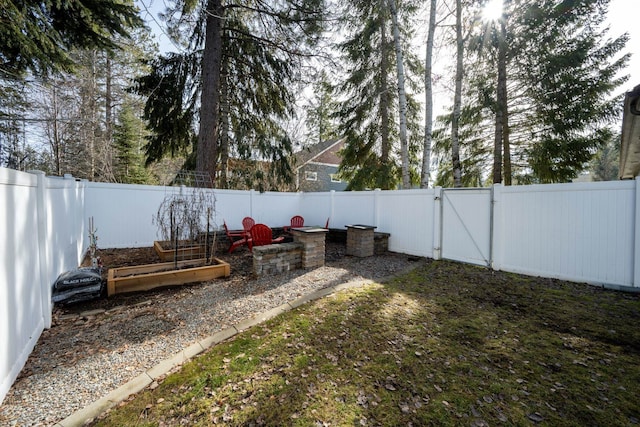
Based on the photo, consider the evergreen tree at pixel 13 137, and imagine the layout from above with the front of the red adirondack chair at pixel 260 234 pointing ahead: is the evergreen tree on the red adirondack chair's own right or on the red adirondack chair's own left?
on the red adirondack chair's own left

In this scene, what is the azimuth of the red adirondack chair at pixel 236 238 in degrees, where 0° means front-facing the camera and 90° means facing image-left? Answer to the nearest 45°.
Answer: approximately 270°

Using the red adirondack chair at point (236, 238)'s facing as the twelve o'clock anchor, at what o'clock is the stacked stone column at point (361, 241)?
The stacked stone column is roughly at 1 o'clock from the red adirondack chair.

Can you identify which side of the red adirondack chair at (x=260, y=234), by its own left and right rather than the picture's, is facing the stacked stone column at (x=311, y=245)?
right

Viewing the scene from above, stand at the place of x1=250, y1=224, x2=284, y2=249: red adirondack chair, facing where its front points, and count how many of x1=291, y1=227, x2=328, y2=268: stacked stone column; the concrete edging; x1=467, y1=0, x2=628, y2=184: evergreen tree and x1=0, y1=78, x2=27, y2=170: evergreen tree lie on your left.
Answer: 1

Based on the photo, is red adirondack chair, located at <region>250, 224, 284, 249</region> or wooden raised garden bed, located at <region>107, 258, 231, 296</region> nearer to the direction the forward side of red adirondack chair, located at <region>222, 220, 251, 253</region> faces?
the red adirondack chair

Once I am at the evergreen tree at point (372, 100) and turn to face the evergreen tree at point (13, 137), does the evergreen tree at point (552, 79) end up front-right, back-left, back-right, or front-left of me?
back-left

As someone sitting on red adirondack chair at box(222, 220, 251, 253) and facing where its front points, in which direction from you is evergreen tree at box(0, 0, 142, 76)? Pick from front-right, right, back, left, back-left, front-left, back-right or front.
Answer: back-right

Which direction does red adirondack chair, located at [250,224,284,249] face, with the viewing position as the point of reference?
facing away from the viewer and to the right of the viewer

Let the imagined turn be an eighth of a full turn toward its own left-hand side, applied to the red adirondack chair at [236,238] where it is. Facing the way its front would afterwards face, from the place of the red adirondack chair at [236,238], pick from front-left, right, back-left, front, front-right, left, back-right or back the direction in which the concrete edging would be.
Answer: back-right

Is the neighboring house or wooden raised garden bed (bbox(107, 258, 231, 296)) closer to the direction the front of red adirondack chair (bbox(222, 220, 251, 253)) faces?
the neighboring house
